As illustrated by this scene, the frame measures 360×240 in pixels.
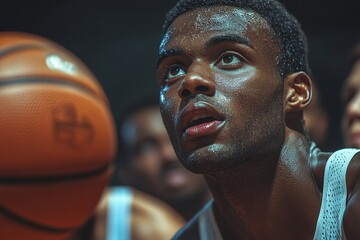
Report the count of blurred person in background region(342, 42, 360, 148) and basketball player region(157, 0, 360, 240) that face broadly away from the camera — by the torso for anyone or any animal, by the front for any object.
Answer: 0

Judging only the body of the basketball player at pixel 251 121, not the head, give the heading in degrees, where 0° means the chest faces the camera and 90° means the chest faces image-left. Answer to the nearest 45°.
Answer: approximately 45°

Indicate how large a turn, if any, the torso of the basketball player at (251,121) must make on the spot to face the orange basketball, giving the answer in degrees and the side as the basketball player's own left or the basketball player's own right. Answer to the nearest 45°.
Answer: approximately 45° to the basketball player's own right

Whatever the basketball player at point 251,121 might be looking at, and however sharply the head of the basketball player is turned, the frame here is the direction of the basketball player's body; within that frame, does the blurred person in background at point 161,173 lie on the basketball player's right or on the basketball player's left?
on the basketball player's right

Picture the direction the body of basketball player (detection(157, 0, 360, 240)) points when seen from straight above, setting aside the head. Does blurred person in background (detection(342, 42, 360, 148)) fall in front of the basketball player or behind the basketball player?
behind

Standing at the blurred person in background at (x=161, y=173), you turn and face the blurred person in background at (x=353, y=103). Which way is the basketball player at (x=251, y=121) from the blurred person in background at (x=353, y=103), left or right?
right
